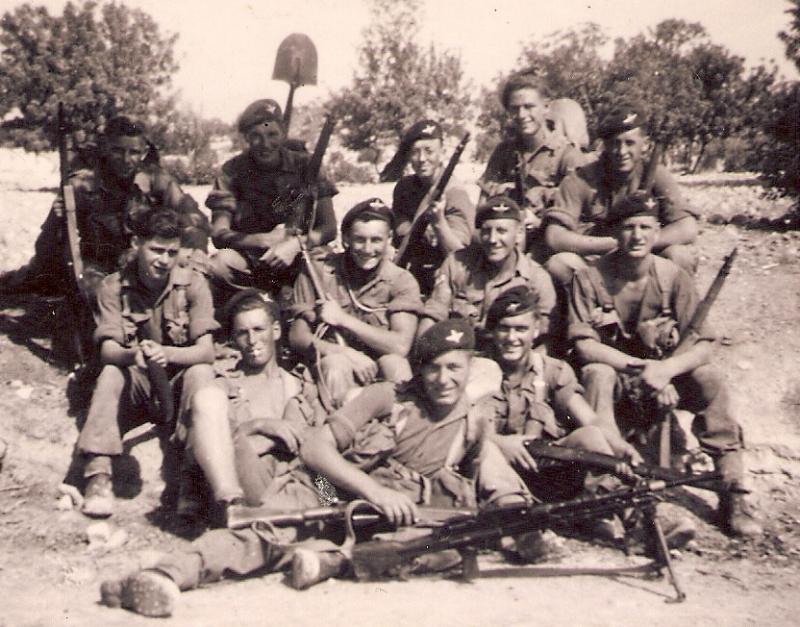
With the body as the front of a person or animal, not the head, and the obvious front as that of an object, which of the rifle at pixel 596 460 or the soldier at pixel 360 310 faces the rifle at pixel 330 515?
the soldier

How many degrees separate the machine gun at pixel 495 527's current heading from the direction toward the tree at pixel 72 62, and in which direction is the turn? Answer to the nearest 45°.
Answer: approximately 135° to its left

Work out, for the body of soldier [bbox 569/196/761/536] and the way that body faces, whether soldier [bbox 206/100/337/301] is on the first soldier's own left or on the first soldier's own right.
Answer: on the first soldier's own right

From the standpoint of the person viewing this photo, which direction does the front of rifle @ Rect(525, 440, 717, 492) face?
facing to the right of the viewer

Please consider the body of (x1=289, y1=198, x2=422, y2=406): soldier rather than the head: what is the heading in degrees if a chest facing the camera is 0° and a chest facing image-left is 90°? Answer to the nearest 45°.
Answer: approximately 0°

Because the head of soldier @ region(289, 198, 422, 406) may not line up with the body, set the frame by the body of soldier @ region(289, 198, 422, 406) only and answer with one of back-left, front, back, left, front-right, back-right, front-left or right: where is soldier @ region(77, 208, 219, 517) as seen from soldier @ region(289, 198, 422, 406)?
right

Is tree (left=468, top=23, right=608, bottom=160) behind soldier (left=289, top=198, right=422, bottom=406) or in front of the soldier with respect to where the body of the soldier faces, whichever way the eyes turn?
behind

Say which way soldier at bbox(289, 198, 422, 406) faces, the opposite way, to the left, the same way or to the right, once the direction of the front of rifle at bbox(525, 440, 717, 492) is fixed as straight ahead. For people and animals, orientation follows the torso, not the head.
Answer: to the right

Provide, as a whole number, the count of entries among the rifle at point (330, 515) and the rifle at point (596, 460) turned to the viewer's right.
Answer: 2

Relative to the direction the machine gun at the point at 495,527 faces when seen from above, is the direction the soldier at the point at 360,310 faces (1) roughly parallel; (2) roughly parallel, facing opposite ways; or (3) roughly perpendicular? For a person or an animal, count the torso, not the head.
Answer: roughly perpendicular
